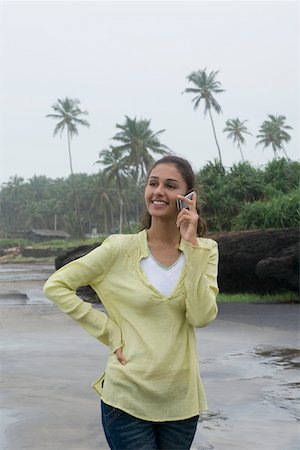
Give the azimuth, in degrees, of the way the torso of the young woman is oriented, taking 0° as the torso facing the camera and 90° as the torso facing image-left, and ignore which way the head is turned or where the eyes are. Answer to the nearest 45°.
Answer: approximately 0°

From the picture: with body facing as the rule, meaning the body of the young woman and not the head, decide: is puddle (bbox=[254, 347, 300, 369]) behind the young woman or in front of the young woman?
behind

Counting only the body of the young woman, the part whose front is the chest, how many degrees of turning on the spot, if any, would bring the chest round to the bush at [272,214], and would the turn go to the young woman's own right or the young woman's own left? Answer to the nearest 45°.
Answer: approximately 180°

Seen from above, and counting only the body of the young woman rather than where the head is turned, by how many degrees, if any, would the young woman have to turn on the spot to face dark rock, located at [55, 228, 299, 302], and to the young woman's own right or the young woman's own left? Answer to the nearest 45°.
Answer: approximately 180°

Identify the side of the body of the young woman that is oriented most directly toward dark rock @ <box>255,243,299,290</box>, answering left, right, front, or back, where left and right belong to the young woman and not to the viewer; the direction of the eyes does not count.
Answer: back

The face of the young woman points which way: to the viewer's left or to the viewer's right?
to the viewer's left
